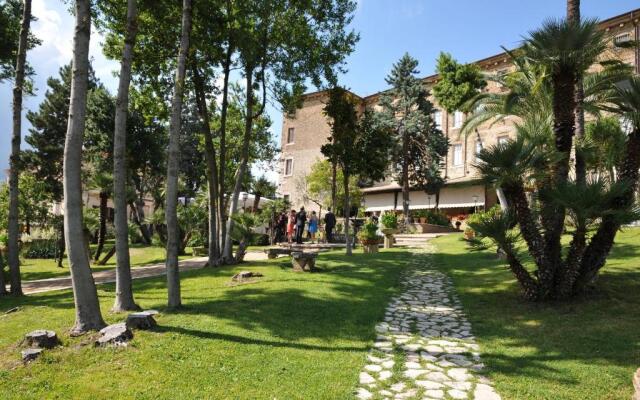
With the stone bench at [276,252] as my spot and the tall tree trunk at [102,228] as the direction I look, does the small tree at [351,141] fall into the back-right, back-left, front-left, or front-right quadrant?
back-right

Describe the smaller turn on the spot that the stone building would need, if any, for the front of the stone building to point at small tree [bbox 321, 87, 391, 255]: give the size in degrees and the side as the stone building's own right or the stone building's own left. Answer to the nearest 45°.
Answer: approximately 45° to the stone building's own left

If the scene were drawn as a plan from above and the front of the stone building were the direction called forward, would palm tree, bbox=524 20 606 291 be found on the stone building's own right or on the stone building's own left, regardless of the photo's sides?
on the stone building's own left

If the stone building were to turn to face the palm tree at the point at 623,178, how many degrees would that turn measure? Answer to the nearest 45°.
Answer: approximately 45° to its left

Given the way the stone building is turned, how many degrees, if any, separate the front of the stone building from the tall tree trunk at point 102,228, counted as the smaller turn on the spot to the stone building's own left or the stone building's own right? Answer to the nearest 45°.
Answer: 0° — it already faces it

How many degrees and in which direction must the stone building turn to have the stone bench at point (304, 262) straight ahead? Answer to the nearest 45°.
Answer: approximately 45° to its left

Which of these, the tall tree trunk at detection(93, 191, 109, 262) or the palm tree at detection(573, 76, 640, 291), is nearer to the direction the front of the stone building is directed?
the tall tree trunk

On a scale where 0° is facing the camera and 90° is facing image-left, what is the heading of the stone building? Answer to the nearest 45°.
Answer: approximately 45°

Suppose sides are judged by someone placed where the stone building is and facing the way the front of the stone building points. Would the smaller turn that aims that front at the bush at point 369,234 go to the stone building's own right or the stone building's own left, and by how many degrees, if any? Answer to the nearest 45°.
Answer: approximately 45° to the stone building's own left
